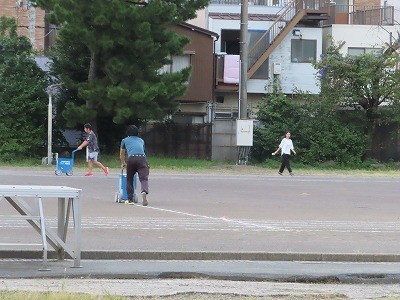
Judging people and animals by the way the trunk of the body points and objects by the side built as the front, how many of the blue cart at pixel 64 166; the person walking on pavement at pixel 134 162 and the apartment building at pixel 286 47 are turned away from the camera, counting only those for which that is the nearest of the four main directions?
1

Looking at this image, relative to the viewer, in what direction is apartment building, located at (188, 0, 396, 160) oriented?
toward the camera

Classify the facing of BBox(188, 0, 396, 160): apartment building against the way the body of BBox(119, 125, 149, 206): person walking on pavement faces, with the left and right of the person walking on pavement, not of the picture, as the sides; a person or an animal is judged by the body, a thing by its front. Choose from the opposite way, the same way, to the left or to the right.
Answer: the opposite way

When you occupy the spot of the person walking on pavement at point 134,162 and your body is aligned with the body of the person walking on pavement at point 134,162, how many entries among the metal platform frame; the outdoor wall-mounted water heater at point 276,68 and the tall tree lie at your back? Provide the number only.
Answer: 1

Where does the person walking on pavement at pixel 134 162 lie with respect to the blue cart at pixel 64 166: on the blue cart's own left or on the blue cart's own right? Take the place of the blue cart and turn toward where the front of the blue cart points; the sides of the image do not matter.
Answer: on the blue cart's own left

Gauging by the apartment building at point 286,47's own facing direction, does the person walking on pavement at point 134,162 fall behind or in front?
in front

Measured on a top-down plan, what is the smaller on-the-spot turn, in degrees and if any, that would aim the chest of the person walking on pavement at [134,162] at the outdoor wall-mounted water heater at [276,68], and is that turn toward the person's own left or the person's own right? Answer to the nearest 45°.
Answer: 0° — they already face it

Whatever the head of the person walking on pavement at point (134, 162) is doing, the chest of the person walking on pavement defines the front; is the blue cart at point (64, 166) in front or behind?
in front

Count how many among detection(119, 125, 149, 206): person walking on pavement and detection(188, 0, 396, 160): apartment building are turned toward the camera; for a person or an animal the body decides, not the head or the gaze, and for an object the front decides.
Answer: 1

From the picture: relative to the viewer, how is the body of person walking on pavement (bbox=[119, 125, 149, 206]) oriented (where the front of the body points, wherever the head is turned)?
away from the camera

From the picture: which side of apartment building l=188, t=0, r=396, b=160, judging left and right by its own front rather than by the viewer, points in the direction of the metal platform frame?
front

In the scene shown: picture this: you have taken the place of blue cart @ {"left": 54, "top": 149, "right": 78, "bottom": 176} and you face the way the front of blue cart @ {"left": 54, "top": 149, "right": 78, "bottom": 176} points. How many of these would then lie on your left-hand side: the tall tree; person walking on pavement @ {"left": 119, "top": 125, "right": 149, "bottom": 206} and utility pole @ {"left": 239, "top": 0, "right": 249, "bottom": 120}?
1

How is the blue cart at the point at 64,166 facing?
to the viewer's left
